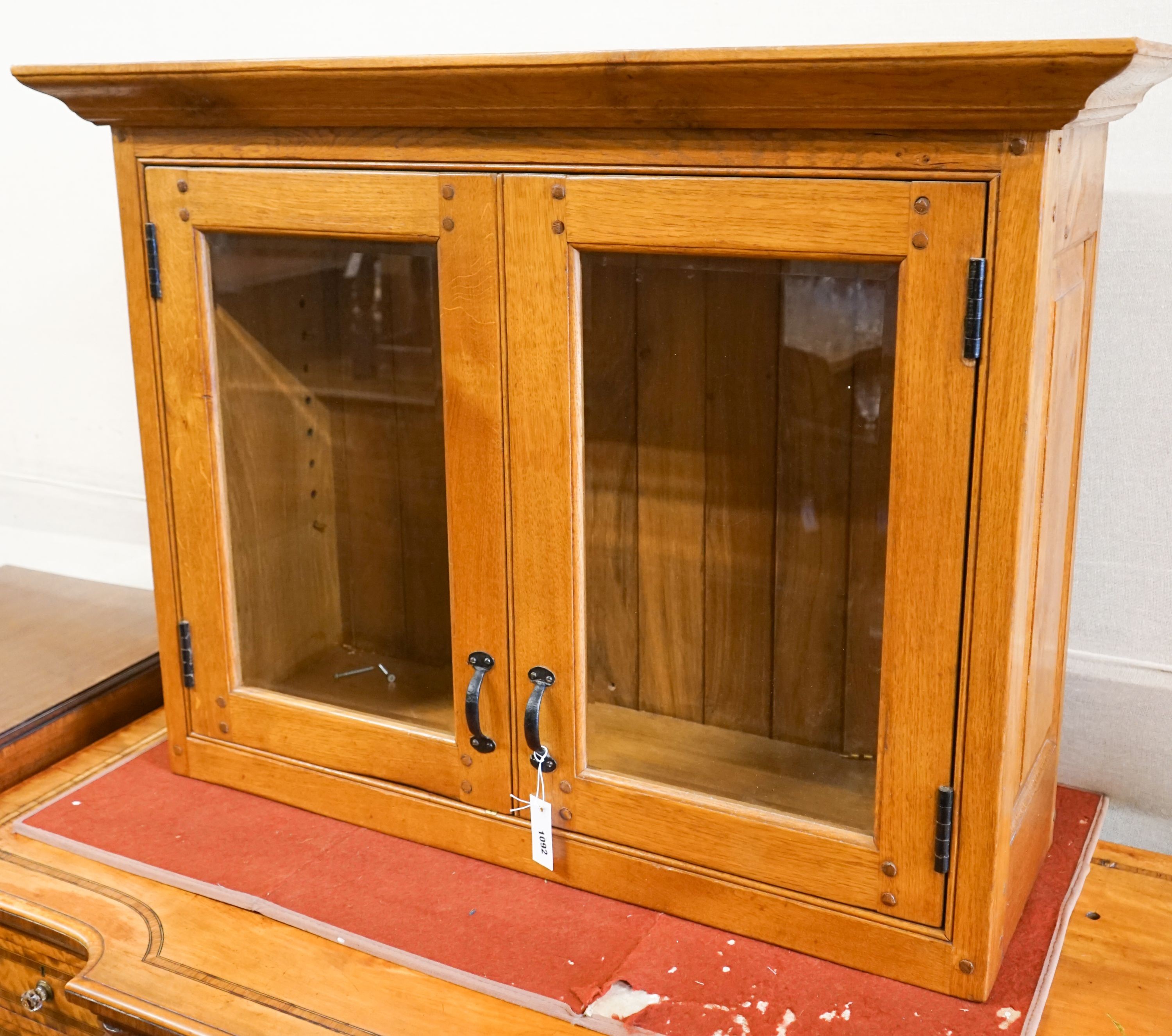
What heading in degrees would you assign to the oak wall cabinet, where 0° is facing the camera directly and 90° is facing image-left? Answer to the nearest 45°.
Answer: approximately 45°
